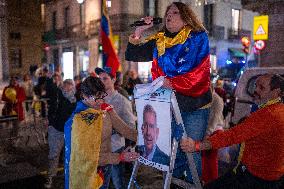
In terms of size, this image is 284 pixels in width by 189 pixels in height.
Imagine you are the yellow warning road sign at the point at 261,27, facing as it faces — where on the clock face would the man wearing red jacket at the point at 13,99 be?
The man wearing red jacket is roughly at 2 o'clock from the yellow warning road sign.

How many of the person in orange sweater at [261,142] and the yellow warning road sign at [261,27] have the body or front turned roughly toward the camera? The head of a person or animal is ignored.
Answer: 1

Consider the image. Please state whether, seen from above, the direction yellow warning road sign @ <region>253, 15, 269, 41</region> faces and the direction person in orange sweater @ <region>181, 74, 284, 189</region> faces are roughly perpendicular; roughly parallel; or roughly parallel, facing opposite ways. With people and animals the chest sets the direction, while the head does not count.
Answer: roughly perpendicular

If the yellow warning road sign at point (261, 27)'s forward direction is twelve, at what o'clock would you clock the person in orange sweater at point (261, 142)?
The person in orange sweater is roughly at 12 o'clock from the yellow warning road sign.

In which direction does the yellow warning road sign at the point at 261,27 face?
toward the camera

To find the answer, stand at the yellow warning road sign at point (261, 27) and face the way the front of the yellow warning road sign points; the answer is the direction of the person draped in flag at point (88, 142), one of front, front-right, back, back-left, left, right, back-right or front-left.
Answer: front

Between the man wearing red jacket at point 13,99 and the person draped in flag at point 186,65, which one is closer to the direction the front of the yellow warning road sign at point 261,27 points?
the person draped in flag

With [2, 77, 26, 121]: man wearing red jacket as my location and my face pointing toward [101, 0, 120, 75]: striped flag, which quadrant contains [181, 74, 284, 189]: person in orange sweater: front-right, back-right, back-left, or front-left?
front-right

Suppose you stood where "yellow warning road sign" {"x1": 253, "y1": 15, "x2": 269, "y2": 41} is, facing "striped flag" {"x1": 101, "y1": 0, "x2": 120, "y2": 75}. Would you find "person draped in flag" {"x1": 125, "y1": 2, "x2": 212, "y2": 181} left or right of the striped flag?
left

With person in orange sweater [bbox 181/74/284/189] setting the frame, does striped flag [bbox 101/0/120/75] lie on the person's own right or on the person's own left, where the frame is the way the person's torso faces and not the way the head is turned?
on the person's own right

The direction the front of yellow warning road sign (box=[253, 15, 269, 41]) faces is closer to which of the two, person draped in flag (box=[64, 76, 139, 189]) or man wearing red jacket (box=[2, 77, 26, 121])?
the person draped in flag

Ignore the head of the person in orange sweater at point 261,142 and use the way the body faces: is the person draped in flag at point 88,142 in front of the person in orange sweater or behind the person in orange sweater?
in front

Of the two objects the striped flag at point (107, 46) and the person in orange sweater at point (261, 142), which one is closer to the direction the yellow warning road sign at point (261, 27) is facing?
the person in orange sweater

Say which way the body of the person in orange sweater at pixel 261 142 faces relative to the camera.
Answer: to the viewer's left
